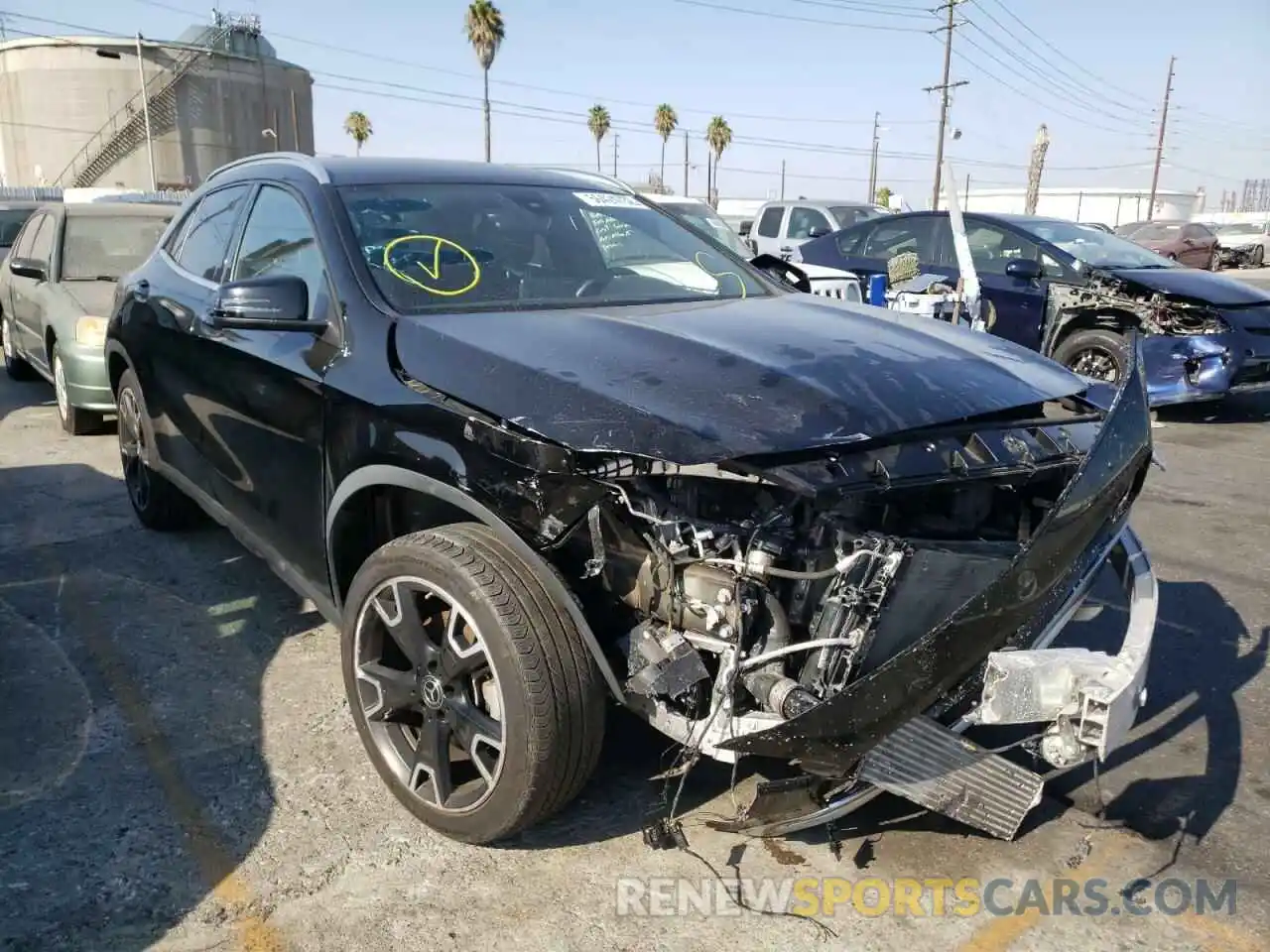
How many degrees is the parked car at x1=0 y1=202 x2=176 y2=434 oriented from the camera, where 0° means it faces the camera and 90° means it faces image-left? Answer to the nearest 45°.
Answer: approximately 315°

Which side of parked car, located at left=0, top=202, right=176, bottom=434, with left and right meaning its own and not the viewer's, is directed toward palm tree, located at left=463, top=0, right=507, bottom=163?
back

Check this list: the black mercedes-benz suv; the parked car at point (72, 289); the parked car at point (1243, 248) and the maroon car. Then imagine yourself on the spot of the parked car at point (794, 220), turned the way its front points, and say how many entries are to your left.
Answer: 2

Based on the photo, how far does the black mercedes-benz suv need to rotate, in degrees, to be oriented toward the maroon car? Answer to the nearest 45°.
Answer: approximately 90° to its left

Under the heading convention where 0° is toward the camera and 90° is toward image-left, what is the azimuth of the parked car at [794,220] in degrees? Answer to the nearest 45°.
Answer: approximately 315°

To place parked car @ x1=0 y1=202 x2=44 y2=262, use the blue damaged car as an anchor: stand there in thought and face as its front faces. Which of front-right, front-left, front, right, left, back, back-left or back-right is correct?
back-right

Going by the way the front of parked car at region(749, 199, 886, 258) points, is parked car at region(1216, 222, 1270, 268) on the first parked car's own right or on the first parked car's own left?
on the first parked car's own left

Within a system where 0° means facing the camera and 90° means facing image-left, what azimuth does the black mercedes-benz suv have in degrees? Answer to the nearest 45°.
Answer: approximately 315°

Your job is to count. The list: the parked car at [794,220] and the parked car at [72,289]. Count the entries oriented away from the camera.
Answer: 0

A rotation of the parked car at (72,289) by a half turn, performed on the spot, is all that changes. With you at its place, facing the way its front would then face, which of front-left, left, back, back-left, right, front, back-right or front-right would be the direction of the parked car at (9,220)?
front-right
